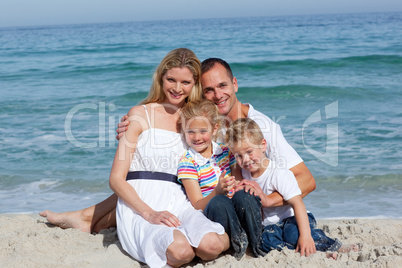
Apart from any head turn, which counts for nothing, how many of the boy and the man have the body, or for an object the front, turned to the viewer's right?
0

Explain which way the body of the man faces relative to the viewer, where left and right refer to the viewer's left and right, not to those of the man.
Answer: facing the viewer and to the left of the viewer

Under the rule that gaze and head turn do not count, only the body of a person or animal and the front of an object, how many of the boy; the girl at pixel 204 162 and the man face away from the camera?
0

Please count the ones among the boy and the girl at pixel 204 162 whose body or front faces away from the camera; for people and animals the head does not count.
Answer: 0

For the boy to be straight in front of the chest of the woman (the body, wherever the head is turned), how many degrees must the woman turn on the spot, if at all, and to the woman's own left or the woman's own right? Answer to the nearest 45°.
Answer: approximately 45° to the woman's own left

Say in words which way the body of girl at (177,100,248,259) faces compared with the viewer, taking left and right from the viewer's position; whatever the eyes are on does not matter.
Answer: facing the viewer and to the right of the viewer

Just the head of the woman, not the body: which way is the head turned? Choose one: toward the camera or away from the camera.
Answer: toward the camera

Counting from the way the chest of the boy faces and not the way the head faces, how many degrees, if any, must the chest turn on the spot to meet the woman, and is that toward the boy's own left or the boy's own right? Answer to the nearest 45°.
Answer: approximately 45° to the boy's own right
